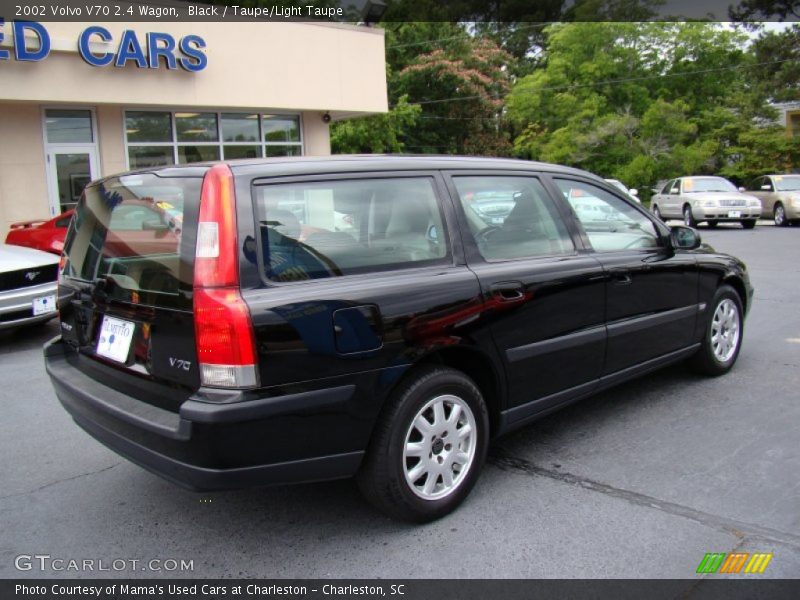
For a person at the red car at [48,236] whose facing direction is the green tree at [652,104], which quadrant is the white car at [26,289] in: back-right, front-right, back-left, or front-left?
back-right

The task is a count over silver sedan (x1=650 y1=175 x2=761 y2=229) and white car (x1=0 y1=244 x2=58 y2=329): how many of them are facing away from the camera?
0

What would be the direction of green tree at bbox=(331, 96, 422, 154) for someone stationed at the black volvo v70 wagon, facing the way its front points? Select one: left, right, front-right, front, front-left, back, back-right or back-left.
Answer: front-left

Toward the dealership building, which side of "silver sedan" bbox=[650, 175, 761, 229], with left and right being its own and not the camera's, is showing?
right

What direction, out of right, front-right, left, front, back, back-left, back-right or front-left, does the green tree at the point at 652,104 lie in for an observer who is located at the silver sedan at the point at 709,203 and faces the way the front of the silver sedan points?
back-left

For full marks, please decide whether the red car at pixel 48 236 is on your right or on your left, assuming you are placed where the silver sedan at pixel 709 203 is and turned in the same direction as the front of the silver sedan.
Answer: on your right

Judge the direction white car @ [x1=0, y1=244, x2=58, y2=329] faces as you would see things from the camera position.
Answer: facing the viewer and to the right of the viewer

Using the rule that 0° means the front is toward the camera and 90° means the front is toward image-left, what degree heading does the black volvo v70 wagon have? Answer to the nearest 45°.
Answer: approximately 225°

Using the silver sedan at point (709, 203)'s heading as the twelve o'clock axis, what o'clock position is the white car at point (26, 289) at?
The white car is roughly at 2 o'clock from the silver sedan.

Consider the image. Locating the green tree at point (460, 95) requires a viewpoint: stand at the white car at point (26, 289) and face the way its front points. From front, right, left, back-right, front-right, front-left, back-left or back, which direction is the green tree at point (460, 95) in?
left

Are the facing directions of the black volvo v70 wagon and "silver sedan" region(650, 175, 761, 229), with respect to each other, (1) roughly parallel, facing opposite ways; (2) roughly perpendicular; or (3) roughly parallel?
roughly perpendicular

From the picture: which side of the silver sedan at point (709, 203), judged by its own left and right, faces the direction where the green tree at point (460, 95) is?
back

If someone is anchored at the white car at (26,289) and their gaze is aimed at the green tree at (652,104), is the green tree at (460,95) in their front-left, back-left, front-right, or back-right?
front-left
